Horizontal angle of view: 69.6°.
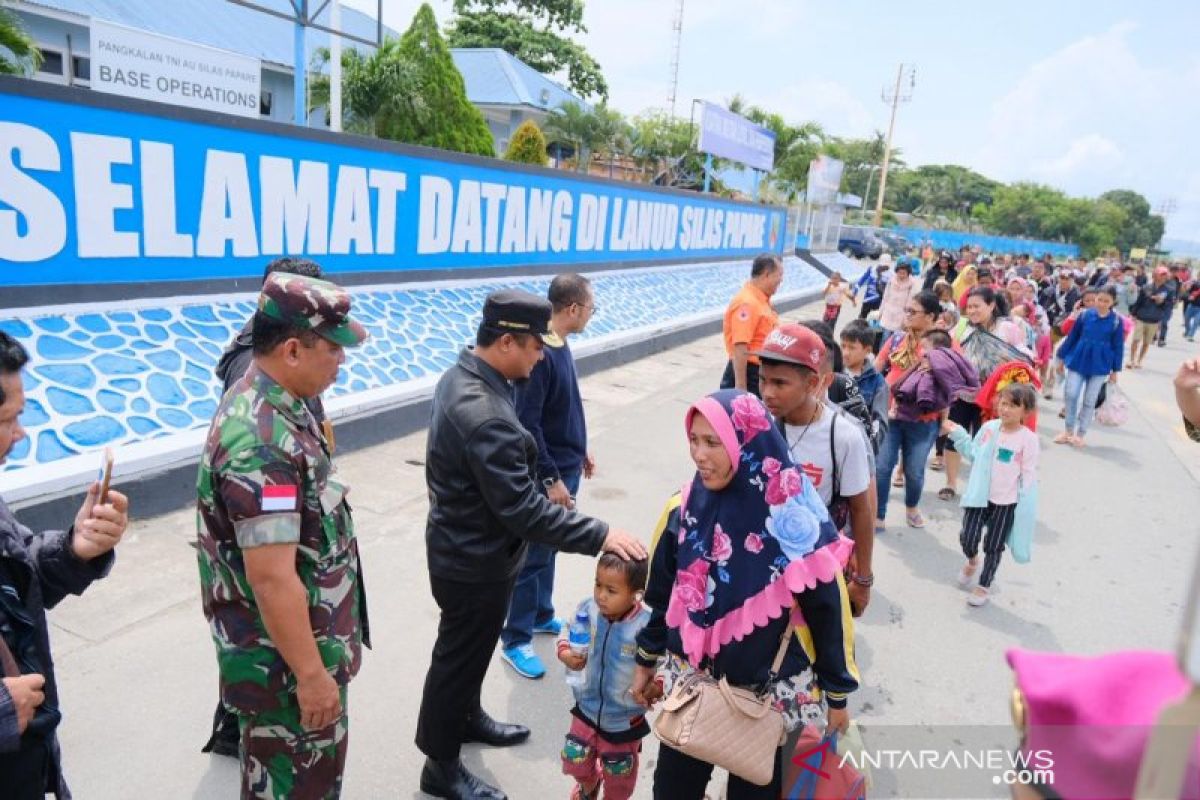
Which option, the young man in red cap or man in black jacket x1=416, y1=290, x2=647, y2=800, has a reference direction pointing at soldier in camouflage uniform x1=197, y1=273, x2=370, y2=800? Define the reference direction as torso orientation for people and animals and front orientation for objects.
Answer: the young man in red cap

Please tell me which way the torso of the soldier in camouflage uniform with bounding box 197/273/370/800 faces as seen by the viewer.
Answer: to the viewer's right

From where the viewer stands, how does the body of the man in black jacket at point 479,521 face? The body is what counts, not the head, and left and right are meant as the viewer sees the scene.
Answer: facing to the right of the viewer

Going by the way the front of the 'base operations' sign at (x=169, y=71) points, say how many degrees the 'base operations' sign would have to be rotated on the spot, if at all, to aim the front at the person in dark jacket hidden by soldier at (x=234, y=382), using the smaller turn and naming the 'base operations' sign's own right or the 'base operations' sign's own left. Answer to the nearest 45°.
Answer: approximately 45° to the 'base operations' sign's own right

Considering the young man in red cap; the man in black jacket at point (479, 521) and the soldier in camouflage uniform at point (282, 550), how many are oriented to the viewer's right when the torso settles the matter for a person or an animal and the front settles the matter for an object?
2

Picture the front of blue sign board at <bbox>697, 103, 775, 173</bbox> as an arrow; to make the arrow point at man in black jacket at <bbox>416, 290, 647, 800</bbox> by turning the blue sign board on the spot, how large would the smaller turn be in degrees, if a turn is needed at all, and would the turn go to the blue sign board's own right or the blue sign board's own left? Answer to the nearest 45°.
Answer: approximately 45° to the blue sign board's own right

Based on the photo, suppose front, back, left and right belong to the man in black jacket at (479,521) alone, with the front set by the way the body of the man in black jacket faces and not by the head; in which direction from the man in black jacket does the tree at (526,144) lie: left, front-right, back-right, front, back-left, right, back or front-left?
left

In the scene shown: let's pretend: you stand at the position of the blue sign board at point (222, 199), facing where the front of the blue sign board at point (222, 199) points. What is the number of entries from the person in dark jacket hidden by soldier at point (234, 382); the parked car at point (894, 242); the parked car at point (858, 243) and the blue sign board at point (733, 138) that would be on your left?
3

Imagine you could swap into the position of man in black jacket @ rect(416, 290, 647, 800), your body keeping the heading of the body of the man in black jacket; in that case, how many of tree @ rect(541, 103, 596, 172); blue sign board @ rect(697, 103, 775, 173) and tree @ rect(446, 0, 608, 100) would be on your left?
3

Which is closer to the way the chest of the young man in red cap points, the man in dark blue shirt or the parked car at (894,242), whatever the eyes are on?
the man in dark blue shirt

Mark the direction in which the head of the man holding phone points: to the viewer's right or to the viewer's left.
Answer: to the viewer's right

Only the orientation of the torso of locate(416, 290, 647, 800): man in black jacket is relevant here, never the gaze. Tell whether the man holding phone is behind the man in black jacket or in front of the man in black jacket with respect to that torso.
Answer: behind

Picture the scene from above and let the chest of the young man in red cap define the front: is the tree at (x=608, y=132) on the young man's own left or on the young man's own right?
on the young man's own right

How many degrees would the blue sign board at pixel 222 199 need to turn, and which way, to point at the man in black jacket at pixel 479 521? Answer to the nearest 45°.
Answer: approximately 45° to its right
